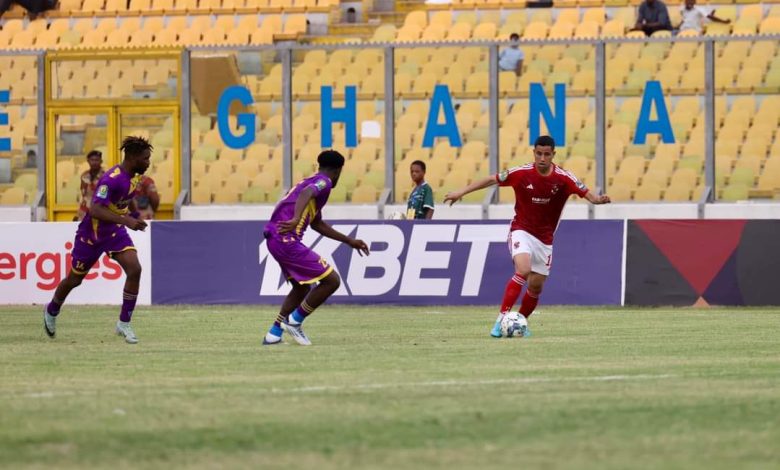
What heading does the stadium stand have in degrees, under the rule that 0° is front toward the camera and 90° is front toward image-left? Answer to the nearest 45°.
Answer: approximately 0°

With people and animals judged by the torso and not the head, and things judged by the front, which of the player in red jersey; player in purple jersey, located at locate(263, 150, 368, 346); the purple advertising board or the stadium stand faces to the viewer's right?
the player in purple jersey

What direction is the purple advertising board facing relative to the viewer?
toward the camera

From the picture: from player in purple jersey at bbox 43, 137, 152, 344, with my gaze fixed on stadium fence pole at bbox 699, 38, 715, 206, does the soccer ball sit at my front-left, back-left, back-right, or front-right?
front-right

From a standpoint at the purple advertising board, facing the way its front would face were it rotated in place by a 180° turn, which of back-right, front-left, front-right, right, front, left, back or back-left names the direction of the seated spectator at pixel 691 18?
front-right

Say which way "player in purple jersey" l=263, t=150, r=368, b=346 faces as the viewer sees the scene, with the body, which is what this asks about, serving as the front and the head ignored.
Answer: to the viewer's right

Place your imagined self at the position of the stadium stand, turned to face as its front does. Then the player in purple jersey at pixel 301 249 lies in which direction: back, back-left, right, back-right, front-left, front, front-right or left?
front

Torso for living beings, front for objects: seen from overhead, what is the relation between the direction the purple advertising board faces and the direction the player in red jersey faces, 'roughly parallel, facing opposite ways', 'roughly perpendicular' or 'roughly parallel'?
roughly parallel

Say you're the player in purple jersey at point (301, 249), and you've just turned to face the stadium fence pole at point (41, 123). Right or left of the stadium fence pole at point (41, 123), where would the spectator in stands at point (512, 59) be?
right

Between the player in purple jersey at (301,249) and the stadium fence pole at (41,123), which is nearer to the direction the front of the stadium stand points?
the player in purple jersey

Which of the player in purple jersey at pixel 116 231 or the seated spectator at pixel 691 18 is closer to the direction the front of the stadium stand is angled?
the player in purple jersey

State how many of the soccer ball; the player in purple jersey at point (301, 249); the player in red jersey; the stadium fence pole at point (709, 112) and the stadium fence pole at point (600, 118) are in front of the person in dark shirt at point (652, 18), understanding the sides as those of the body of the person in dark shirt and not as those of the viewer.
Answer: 5

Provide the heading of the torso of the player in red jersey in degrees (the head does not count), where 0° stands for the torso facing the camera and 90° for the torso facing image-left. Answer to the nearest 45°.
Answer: approximately 0°
